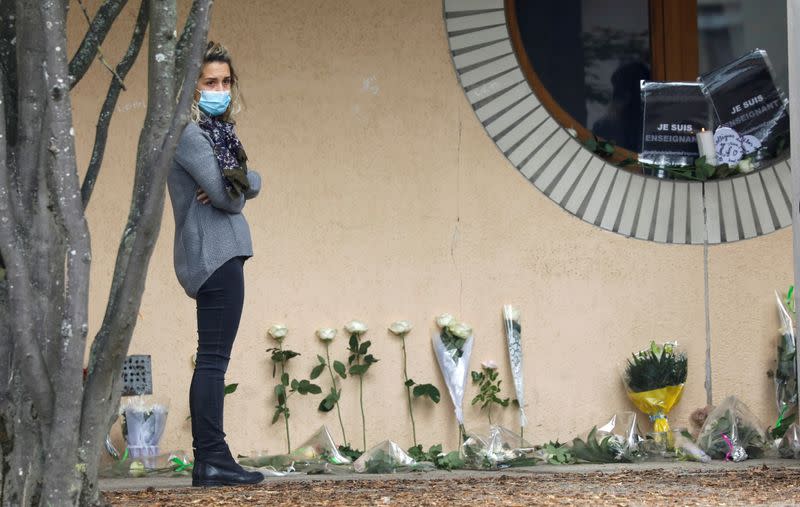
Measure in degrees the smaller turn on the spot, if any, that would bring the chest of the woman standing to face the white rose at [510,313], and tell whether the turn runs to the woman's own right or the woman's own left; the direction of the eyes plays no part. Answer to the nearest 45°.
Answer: approximately 45° to the woman's own left

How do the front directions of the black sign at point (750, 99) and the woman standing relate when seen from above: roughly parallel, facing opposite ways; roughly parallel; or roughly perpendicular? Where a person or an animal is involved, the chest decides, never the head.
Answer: roughly perpendicular

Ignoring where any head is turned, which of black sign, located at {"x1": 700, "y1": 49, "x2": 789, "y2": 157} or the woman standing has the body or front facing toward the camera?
the black sign

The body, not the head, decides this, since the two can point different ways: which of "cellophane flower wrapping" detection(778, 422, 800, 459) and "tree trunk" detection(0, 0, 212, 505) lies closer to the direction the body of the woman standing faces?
the cellophane flower wrapping

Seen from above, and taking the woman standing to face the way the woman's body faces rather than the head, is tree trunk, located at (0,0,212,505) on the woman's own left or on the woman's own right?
on the woman's own right

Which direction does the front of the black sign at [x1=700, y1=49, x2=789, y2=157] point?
toward the camera

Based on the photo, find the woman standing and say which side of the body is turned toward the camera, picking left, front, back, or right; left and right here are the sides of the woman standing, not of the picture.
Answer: right

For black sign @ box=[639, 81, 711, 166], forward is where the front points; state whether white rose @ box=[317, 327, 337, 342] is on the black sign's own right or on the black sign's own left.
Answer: on the black sign's own right

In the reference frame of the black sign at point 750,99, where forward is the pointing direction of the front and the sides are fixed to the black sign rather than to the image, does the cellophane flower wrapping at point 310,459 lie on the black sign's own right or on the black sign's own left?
on the black sign's own right

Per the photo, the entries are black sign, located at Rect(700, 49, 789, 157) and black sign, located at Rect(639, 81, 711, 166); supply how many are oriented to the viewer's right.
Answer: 0

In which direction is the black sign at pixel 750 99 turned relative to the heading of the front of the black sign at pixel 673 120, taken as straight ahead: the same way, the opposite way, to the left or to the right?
the same way

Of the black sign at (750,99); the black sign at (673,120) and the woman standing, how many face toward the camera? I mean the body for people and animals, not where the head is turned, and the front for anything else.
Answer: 2

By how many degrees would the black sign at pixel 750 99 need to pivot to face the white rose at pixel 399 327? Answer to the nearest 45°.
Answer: approximately 45° to its right

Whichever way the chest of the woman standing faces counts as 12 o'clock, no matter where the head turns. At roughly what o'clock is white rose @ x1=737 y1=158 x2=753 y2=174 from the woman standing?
The white rose is roughly at 11 o'clock from the woman standing.

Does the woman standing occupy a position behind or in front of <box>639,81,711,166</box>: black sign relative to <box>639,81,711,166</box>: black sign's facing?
in front

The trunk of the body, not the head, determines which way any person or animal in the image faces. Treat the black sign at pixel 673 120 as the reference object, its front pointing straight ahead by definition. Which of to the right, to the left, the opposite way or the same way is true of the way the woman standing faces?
to the left

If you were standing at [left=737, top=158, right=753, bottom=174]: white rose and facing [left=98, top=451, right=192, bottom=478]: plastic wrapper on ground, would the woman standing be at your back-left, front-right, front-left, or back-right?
front-left

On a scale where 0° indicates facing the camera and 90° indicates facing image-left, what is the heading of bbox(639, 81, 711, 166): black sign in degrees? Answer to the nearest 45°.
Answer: approximately 0°
